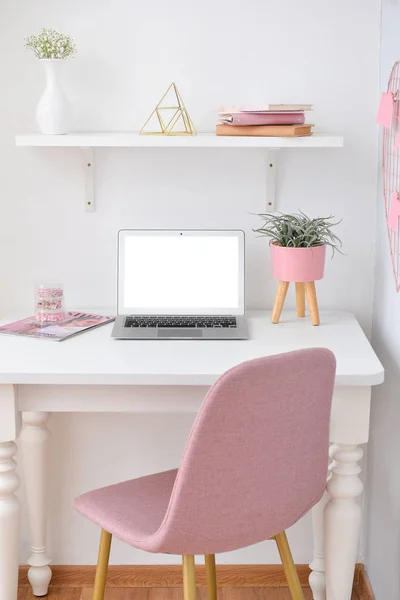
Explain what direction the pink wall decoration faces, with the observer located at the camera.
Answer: facing to the left of the viewer

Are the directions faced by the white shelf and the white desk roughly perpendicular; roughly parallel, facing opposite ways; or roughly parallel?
roughly parallel

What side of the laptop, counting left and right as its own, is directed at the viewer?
front

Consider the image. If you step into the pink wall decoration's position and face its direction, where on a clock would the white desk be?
The white desk is roughly at 11 o'clock from the pink wall decoration.

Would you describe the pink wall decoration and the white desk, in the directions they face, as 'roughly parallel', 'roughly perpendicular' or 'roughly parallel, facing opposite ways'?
roughly perpendicular

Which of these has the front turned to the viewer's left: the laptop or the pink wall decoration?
the pink wall decoration

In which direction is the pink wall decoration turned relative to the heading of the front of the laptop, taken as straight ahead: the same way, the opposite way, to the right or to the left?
to the right

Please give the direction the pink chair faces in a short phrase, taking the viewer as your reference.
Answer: facing away from the viewer and to the left of the viewer

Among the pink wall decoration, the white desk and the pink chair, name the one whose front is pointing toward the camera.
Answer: the white desk

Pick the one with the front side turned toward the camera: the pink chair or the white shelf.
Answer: the white shelf

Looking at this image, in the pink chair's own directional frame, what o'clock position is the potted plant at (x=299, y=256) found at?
The potted plant is roughly at 2 o'clock from the pink chair.

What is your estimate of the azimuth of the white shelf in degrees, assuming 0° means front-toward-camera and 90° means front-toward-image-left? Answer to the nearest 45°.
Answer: approximately 0°

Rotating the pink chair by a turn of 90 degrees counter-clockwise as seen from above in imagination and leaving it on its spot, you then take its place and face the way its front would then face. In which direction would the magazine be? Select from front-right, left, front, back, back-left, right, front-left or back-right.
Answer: right

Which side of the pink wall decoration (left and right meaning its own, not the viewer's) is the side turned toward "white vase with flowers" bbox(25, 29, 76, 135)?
front
